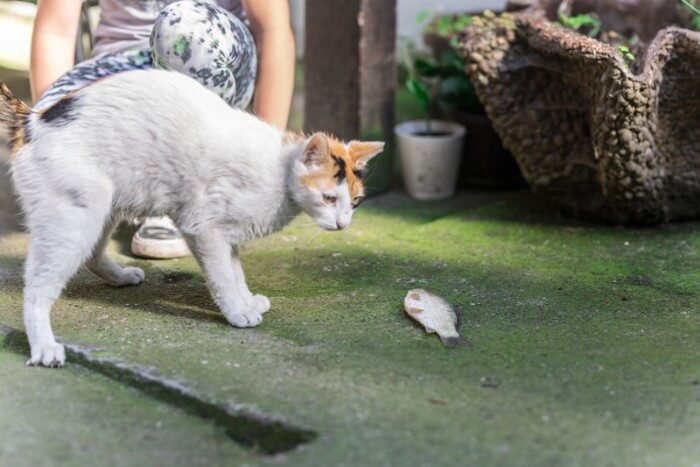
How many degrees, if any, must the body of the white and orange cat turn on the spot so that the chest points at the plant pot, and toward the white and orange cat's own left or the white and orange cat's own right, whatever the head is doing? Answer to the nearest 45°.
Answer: approximately 45° to the white and orange cat's own left

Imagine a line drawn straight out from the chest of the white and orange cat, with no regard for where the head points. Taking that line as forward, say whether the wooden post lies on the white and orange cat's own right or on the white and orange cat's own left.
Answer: on the white and orange cat's own left

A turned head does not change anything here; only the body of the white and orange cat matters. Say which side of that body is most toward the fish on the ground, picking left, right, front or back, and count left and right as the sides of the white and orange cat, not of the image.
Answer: front

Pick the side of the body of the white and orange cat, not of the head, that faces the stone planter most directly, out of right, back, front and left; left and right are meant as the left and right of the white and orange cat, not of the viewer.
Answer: front

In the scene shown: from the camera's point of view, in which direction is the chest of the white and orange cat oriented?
to the viewer's right

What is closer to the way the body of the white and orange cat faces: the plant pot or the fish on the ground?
the fish on the ground

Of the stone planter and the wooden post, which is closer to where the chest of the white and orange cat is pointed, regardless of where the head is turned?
the stone planter

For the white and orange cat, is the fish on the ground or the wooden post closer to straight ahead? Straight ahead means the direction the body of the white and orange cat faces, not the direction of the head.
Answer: the fish on the ground
